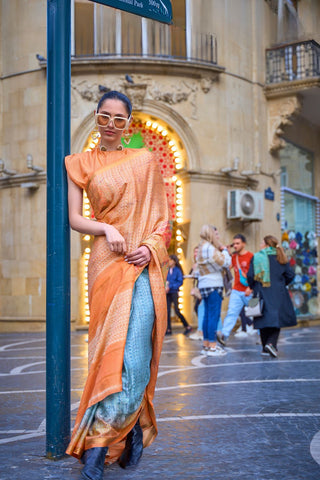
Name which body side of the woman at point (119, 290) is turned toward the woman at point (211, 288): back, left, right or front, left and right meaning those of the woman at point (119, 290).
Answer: back

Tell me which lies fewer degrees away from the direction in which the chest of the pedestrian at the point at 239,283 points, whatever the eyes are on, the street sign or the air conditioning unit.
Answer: the street sign

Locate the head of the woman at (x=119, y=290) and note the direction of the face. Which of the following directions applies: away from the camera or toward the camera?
toward the camera

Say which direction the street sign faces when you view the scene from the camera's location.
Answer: facing the viewer and to the right of the viewer

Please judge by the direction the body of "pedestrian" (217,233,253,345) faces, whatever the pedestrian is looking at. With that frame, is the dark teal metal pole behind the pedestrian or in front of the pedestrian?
in front

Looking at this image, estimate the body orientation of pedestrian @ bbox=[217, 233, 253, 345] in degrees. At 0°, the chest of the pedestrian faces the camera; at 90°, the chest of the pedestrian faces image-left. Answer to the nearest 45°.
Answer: approximately 45°

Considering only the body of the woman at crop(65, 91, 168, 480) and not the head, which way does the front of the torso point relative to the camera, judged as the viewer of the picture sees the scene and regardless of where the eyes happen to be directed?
toward the camera

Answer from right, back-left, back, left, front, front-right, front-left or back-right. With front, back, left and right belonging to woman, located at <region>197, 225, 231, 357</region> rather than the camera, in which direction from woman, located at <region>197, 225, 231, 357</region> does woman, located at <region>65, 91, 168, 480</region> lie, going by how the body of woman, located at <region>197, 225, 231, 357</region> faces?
right

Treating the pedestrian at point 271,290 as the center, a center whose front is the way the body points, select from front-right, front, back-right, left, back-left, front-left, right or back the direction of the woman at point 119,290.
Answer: back-left

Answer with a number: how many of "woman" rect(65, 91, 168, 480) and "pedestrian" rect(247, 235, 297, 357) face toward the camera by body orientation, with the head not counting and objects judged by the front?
1
